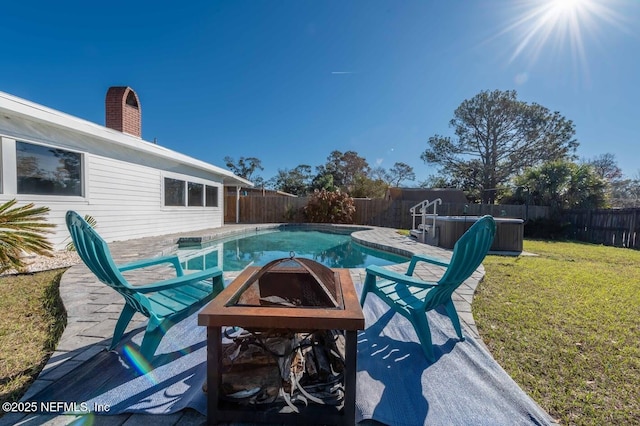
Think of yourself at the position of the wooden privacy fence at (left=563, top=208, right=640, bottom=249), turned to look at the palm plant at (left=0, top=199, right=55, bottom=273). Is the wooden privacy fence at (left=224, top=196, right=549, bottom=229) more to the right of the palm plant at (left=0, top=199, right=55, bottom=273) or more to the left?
right

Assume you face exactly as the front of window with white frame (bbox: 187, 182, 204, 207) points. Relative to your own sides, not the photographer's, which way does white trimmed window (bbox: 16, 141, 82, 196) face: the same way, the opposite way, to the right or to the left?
the same way

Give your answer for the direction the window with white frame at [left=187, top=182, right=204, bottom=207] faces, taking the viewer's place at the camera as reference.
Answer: facing the viewer and to the right of the viewer

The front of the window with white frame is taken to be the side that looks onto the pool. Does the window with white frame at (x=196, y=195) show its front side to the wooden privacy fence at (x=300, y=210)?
no

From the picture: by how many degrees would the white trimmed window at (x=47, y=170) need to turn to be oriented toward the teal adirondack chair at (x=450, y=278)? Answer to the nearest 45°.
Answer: approximately 45° to its right

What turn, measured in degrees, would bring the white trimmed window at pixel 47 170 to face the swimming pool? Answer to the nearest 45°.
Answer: approximately 45° to its left

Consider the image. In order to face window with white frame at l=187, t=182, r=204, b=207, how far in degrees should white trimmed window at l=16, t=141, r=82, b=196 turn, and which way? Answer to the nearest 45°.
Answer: approximately 90° to its left

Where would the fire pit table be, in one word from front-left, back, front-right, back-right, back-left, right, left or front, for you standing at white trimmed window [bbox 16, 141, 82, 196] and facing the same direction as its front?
front-right
